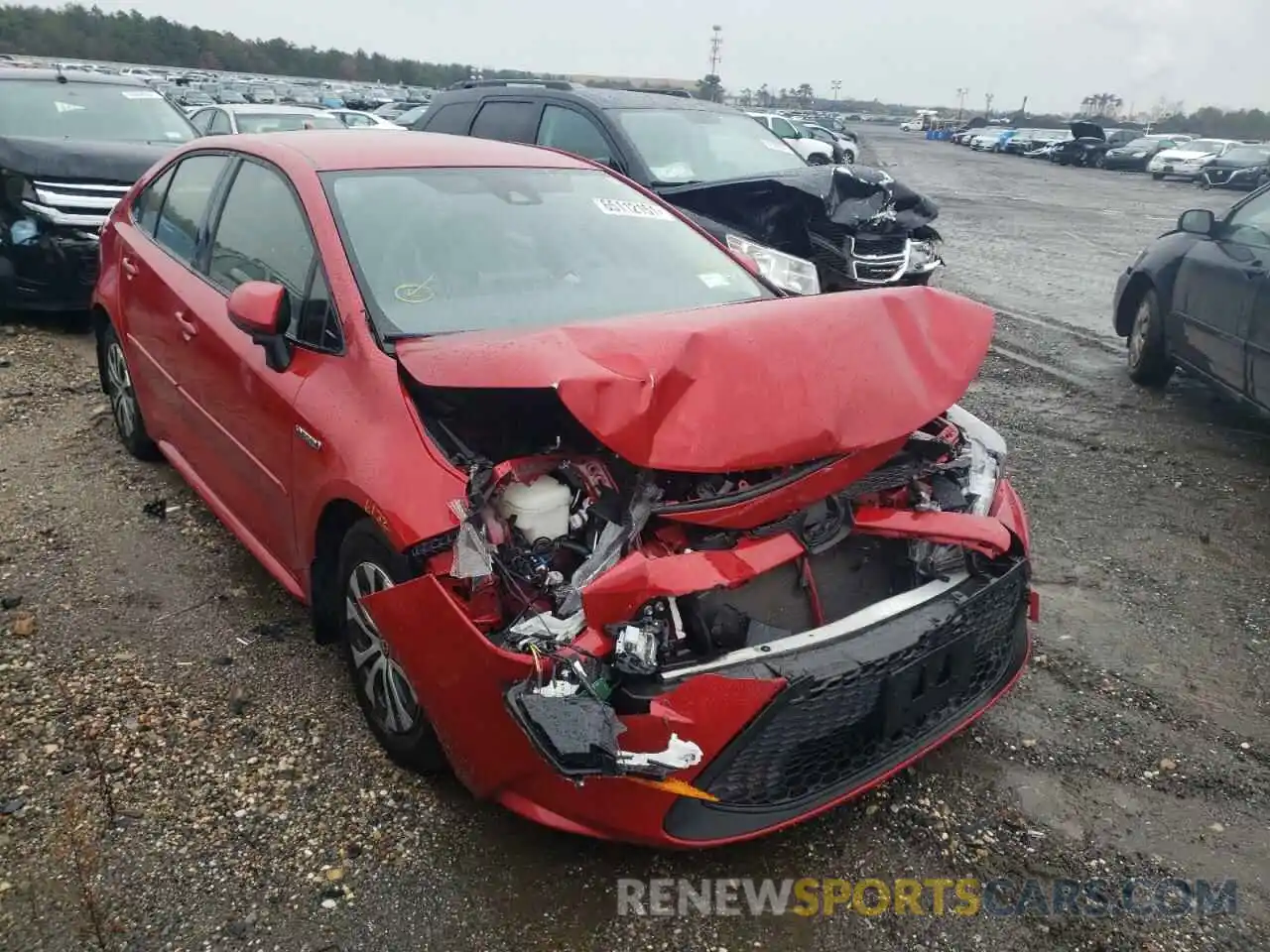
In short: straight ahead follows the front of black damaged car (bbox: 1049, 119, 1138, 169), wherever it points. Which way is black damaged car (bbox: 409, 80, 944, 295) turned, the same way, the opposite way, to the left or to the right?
to the left

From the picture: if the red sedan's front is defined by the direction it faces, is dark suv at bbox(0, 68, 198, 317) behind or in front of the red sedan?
behind

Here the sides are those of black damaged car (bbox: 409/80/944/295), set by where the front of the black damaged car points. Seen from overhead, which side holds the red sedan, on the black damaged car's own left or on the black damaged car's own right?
on the black damaged car's own right

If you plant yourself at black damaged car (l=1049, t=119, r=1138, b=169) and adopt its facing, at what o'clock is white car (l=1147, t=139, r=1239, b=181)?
The white car is roughly at 10 o'clock from the black damaged car.

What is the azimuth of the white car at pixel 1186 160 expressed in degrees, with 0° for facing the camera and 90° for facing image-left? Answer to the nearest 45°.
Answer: approximately 45°

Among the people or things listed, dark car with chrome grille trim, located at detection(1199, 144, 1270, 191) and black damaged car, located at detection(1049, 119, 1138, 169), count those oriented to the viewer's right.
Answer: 0

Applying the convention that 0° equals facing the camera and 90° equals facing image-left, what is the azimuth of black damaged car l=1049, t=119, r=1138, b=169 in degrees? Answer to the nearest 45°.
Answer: approximately 45°

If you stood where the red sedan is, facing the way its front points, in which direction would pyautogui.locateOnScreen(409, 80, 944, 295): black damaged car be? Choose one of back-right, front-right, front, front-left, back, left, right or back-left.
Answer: back-left

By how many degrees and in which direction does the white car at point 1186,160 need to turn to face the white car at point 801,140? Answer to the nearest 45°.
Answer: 0° — it already faces it

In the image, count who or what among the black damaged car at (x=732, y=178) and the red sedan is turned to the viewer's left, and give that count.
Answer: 0

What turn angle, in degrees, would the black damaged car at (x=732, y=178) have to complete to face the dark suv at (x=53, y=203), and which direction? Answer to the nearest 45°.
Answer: approximately 135° to its right

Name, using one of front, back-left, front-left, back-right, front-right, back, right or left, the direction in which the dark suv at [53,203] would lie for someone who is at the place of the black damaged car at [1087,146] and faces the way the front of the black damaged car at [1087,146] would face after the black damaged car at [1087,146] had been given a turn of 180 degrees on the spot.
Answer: back-right

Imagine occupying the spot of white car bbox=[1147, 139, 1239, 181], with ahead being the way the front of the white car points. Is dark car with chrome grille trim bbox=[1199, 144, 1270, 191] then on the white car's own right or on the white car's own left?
on the white car's own left
